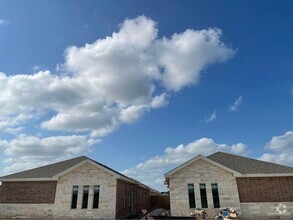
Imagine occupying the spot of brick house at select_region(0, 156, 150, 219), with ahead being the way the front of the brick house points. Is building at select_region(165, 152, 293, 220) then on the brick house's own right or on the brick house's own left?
on the brick house's own left

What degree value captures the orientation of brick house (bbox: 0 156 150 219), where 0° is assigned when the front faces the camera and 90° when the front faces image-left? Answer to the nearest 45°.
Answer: approximately 0°
